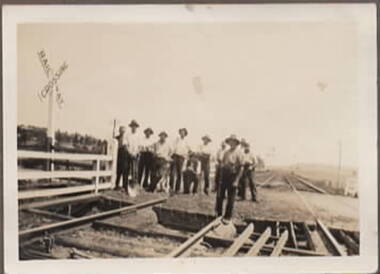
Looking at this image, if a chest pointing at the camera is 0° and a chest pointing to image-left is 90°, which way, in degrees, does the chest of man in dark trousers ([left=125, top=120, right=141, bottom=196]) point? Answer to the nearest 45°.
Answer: approximately 0°
